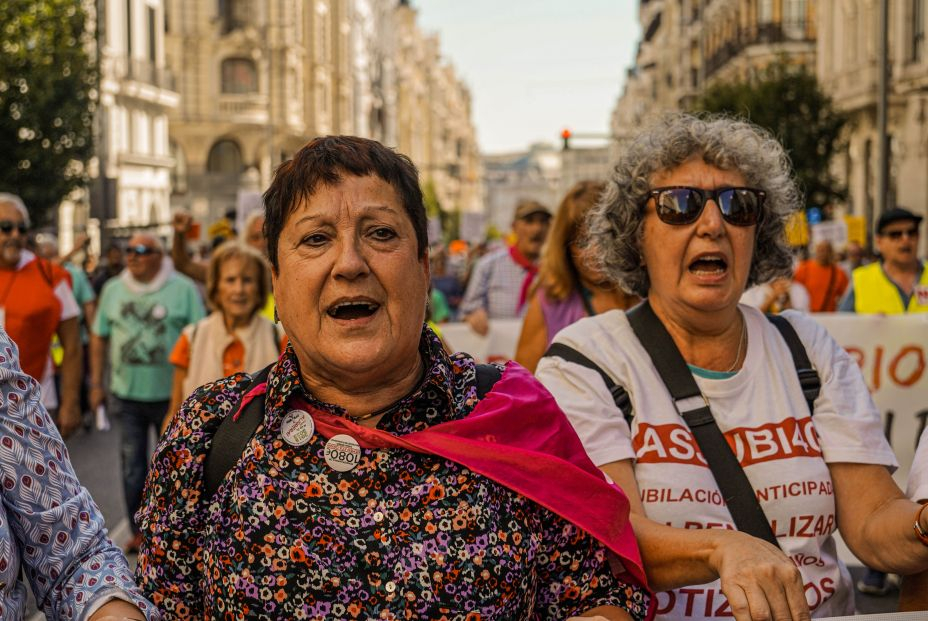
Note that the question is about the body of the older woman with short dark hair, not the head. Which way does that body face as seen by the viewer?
toward the camera

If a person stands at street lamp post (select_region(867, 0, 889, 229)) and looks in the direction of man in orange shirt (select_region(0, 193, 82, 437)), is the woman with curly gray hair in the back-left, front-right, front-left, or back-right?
front-left

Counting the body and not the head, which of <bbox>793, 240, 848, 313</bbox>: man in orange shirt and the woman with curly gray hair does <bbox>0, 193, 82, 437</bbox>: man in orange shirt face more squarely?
the woman with curly gray hair

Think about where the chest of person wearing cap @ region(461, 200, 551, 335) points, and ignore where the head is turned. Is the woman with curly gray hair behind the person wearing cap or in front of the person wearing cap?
in front

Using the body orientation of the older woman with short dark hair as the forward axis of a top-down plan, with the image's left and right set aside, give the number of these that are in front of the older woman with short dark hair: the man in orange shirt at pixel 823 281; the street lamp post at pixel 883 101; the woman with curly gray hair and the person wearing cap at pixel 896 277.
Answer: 0

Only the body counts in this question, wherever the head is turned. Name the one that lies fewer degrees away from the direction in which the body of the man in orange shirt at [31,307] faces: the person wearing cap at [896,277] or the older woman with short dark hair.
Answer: the older woman with short dark hair

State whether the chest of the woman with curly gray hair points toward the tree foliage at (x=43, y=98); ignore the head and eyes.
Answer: no

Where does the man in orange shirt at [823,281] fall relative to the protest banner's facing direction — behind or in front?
behind

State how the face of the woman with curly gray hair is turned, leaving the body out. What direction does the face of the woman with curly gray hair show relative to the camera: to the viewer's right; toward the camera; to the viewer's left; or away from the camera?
toward the camera

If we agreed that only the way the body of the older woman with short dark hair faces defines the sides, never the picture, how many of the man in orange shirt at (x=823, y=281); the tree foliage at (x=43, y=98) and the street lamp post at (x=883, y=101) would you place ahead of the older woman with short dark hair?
0

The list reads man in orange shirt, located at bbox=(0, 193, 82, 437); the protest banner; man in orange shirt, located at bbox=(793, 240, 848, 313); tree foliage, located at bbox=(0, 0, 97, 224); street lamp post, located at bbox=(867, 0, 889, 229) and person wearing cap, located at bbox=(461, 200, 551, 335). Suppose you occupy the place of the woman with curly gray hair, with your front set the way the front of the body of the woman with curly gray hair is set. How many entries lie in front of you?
0

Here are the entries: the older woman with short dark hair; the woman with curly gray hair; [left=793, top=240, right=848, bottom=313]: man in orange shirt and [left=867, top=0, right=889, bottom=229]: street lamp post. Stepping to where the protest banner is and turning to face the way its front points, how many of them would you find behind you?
2

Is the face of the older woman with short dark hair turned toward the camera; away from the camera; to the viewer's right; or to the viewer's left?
toward the camera

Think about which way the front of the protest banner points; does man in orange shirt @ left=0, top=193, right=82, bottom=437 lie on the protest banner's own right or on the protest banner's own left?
on the protest banner's own right

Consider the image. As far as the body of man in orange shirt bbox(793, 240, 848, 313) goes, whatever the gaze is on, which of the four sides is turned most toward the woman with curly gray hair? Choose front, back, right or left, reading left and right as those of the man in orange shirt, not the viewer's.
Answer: front

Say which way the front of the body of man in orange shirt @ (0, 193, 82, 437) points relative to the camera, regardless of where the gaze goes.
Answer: toward the camera

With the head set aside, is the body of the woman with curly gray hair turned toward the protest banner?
no

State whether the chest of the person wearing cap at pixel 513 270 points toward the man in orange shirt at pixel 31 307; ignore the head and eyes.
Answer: no
